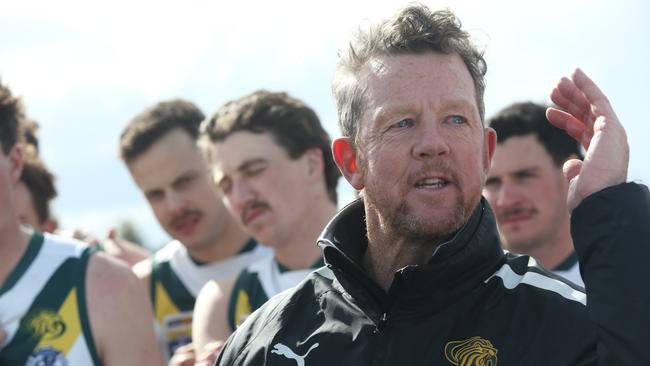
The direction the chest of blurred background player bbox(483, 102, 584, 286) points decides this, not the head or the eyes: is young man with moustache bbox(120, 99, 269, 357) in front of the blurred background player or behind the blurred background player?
in front

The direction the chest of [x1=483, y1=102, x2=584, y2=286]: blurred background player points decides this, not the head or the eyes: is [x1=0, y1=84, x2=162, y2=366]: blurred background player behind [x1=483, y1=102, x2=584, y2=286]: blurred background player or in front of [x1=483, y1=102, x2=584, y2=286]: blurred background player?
in front

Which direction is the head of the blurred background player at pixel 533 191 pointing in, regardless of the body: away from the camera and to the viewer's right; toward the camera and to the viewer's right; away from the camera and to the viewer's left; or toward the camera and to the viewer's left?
toward the camera and to the viewer's left

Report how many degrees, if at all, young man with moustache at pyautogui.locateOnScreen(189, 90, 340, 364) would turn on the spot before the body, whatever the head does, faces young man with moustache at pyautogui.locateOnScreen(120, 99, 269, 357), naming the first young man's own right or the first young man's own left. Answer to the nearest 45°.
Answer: approximately 90° to the first young man's own right

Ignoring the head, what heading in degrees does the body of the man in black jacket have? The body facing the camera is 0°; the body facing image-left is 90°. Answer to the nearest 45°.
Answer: approximately 0°

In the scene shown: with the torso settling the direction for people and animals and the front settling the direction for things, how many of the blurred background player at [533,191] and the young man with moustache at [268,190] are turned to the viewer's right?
0

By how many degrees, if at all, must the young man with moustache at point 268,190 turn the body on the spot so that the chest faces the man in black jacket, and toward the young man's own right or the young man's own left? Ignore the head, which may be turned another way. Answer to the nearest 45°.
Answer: approximately 45° to the young man's own left

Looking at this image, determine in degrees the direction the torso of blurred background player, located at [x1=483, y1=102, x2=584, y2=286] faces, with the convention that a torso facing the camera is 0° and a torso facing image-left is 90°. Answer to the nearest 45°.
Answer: approximately 45°

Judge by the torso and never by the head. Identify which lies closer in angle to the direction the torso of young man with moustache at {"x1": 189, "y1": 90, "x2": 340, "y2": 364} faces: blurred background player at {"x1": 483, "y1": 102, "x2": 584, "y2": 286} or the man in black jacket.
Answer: the man in black jacket
